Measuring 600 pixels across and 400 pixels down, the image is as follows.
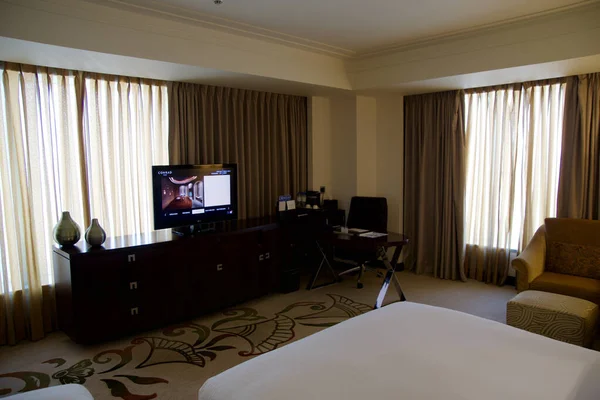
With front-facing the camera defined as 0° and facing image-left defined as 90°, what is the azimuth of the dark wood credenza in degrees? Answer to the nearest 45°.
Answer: approximately 315°

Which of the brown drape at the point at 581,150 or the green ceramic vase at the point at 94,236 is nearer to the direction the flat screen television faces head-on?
the brown drape

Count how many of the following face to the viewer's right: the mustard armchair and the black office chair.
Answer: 0

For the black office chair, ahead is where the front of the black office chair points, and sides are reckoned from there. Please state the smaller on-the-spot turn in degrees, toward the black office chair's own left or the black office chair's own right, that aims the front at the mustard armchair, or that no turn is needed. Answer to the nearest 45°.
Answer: approximately 90° to the black office chair's own left

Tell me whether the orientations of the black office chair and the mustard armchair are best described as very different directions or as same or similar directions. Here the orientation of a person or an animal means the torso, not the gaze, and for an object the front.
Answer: same or similar directions

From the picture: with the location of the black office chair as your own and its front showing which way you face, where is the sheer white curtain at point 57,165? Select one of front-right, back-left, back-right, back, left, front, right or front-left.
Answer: front

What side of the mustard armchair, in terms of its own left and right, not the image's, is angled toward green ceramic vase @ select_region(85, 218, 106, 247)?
front

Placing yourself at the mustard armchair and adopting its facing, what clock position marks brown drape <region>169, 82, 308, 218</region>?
The brown drape is roughly at 1 o'clock from the mustard armchair.

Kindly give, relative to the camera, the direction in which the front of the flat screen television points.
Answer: facing the viewer and to the right of the viewer

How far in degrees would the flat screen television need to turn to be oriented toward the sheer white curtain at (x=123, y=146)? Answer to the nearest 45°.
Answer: approximately 135° to its right

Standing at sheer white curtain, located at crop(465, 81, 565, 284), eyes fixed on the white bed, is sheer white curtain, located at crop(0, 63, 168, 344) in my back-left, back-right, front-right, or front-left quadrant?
front-right

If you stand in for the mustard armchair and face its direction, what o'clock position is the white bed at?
The white bed is roughly at 11 o'clock from the mustard armchair.

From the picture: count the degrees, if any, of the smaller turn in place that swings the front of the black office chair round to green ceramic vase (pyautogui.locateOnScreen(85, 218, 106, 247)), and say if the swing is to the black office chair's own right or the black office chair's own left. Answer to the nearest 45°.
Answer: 0° — it already faces it

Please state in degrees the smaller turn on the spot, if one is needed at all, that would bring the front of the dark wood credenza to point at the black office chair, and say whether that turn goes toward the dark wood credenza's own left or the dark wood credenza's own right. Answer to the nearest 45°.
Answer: approximately 45° to the dark wood credenza's own left

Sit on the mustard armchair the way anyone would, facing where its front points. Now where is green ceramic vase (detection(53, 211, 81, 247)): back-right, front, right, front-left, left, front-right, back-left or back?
front

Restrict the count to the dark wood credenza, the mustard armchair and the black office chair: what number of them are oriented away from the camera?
0

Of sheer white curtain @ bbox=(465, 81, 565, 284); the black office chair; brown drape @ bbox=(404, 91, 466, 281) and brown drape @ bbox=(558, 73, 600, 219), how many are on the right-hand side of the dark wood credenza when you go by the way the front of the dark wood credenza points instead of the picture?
0

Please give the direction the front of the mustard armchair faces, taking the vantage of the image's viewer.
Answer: facing the viewer and to the left of the viewer
